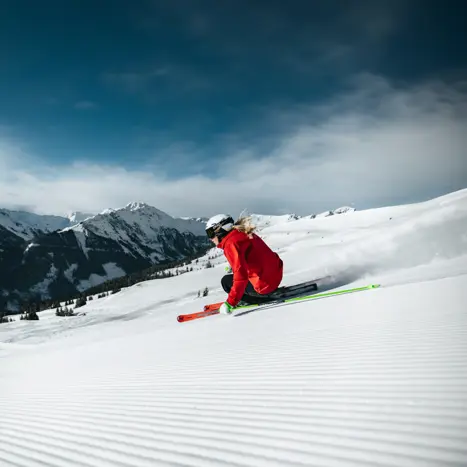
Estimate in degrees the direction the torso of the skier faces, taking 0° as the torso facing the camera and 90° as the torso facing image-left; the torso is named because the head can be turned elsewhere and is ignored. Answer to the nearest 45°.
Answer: approximately 90°
